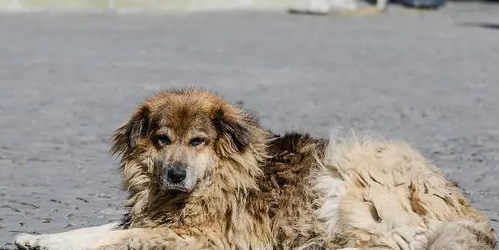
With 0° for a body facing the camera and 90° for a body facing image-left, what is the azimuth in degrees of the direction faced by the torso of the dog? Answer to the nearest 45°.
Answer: approximately 90°
